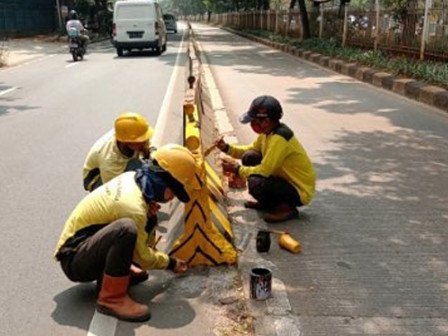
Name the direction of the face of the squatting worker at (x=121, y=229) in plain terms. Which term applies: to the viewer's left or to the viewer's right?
to the viewer's right

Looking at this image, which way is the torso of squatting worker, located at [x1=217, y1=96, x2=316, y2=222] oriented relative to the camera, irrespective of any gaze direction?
to the viewer's left

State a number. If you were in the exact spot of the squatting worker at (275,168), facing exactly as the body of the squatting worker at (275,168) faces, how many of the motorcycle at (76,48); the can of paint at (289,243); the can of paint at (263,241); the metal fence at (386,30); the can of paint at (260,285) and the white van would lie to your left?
3

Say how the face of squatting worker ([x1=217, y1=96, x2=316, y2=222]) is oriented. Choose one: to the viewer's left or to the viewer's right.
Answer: to the viewer's left

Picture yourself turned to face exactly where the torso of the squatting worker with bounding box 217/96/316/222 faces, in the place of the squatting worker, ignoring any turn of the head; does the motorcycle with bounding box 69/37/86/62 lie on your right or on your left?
on your right

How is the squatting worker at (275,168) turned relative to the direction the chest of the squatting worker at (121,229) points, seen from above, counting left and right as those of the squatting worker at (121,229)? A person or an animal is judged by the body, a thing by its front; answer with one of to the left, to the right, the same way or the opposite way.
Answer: the opposite way

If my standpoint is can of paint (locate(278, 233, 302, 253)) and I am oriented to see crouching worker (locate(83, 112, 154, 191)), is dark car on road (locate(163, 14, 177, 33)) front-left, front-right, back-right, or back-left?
front-right

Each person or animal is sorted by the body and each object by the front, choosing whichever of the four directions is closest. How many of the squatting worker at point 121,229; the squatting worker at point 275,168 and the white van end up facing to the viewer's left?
1

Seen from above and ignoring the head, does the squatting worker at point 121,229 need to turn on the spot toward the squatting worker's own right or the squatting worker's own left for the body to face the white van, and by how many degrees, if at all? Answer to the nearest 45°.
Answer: approximately 90° to the squatting worker's own left

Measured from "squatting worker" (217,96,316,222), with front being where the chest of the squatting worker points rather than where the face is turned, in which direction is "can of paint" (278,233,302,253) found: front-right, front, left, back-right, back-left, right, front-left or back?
left

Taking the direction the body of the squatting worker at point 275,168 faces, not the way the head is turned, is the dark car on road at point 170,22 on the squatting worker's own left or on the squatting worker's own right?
on the squatting worker's own right

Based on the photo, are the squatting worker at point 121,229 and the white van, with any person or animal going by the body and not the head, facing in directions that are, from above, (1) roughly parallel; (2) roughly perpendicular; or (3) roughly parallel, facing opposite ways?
roughly perpendicular

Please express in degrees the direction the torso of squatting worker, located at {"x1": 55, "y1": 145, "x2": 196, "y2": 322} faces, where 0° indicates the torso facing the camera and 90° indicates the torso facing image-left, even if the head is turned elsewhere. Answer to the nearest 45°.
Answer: approximately 270°

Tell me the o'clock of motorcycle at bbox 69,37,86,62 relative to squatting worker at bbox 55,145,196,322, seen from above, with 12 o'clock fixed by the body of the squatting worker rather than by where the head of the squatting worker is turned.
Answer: The motorcycle is roughly at 9 o'clock from the squatting worker.
